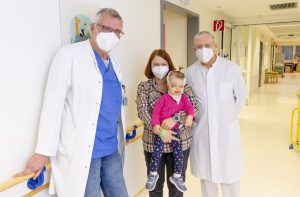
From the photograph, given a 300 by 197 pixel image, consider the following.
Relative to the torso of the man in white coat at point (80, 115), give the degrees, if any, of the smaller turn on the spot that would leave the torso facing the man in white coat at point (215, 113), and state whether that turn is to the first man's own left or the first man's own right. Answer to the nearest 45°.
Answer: approximately 45° to the first man's own left

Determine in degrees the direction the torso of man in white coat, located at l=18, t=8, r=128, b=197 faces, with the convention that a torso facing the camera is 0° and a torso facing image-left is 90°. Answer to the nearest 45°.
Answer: approximately 315°

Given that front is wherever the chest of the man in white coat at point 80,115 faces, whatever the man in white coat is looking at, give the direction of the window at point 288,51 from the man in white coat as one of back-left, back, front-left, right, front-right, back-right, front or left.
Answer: left
